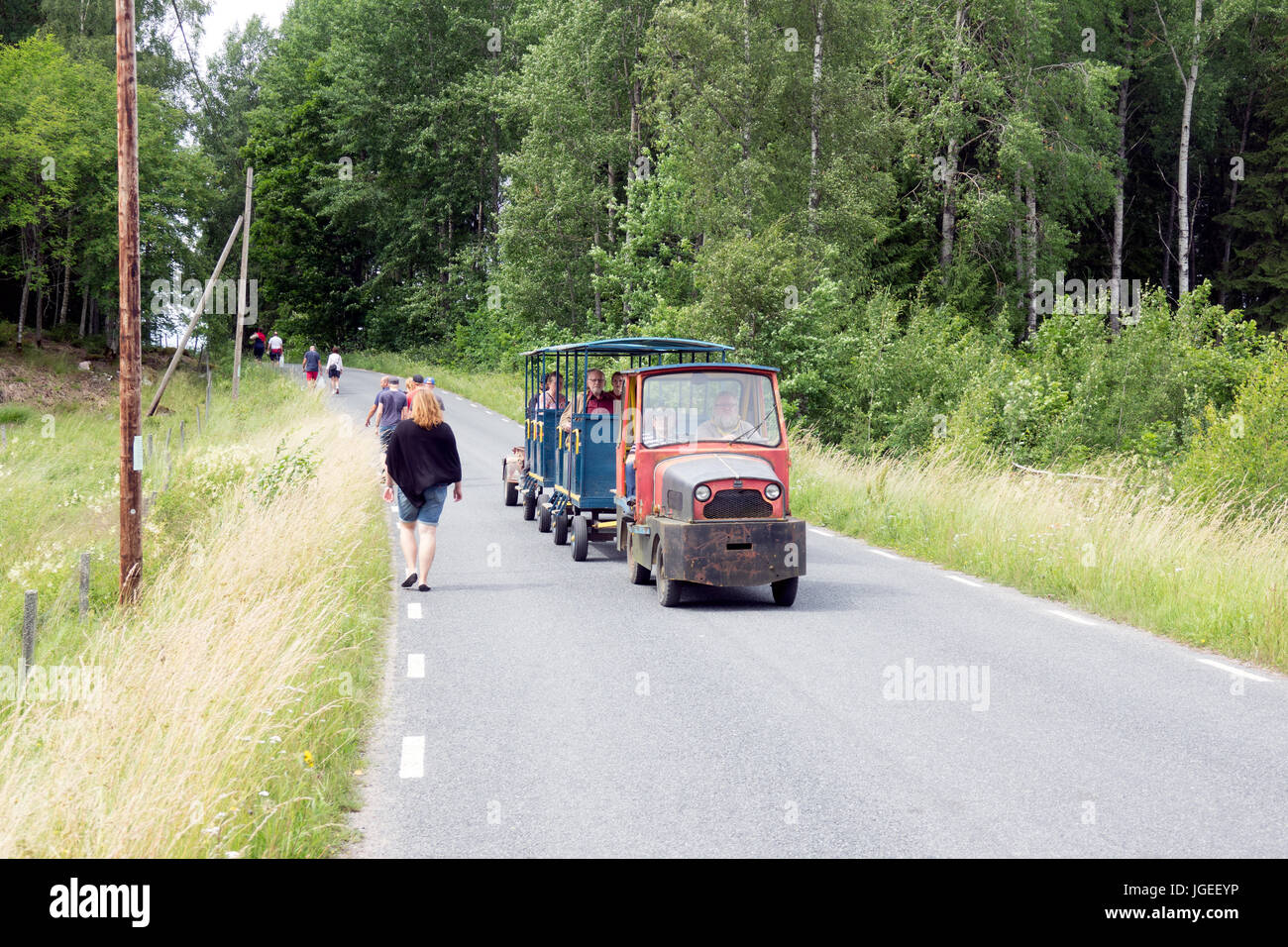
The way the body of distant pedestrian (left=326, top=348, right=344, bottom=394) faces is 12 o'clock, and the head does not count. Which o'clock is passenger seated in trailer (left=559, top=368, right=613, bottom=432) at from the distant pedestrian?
The passenger seated in trailer is roughly at 6 o'clock from the distant pedestrian.

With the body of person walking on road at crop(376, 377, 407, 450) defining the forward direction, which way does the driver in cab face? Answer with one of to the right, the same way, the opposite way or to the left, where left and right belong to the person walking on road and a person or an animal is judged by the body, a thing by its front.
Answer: the opposite way

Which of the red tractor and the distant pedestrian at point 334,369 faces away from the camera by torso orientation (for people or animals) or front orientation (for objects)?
the distant pedestrian

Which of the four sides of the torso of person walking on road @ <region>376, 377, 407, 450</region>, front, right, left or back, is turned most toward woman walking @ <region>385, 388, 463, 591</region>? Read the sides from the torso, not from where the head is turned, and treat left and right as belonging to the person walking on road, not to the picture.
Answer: back

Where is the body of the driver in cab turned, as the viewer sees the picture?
toward the camera

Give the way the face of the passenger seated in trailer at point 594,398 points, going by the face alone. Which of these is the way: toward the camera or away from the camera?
toward the camera

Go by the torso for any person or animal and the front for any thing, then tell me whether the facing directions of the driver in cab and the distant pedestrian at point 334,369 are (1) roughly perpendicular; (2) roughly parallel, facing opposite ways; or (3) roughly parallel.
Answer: roughly parallel, facing opposite ways

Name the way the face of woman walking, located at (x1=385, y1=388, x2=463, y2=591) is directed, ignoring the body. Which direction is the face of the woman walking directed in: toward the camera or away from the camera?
away from the camera

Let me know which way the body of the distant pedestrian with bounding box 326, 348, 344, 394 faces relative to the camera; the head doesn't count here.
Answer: away from the camera

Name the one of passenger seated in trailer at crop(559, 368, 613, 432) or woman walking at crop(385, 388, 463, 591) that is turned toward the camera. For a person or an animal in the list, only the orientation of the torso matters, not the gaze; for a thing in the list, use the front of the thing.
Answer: the passenger seated in trailer

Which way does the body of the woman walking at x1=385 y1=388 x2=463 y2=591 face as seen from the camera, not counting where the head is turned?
away from the camera

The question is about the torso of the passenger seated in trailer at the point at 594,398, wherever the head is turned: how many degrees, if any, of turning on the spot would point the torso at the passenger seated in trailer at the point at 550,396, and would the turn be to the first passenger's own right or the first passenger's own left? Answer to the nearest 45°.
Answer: approximately 180°

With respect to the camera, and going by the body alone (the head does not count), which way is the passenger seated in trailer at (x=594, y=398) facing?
toward the camera

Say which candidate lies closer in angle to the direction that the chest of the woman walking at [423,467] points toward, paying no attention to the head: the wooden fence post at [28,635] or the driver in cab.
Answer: the driver in cab

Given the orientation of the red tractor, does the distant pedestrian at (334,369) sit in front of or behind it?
behind
